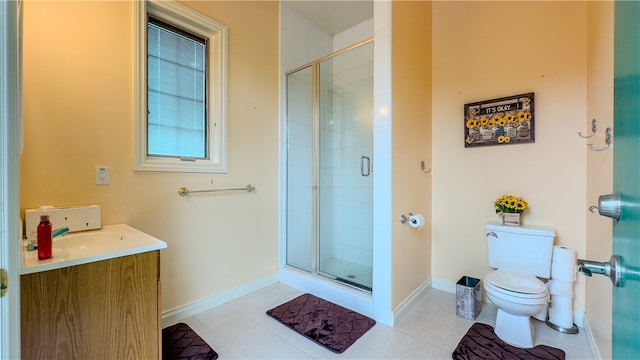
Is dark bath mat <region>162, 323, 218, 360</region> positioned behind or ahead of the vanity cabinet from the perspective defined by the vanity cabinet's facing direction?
ahead

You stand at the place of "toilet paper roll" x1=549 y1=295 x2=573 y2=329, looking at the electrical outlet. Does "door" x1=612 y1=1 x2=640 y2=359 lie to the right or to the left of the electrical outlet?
left

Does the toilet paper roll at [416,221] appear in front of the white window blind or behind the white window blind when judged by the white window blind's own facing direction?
in front

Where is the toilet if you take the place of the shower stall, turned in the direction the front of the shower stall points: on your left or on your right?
on your left

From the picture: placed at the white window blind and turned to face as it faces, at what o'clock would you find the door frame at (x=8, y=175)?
The door frame is roughly at 2 o'clock from the white window blind.

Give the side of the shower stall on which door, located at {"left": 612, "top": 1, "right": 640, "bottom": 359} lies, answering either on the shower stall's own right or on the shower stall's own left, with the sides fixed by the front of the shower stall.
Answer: on the shower stall's own left

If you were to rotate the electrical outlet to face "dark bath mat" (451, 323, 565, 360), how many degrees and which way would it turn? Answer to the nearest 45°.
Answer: approximately 45° to its left
